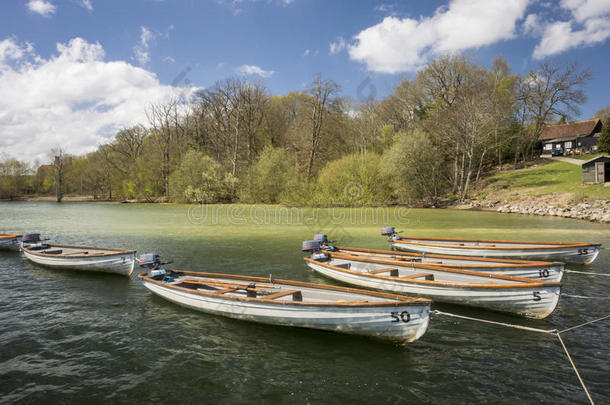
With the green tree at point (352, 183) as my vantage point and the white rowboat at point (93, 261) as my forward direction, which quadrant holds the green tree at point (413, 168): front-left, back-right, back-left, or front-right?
back-left

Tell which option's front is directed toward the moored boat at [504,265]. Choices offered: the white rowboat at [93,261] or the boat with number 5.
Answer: the white rowboat

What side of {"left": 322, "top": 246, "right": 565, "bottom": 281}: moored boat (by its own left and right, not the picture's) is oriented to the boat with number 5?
right

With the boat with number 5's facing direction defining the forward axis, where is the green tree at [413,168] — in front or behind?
behind

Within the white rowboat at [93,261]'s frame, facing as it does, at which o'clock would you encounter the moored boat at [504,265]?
The moored boat is roughly at 12 o'clock from the white rowboat.

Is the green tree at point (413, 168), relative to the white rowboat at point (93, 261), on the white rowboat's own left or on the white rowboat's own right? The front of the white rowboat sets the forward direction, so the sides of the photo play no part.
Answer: on the white rowboat's own left

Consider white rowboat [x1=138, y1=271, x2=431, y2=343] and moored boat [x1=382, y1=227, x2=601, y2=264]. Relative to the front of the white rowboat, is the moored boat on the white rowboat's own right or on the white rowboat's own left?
on the white rowboat's own left
